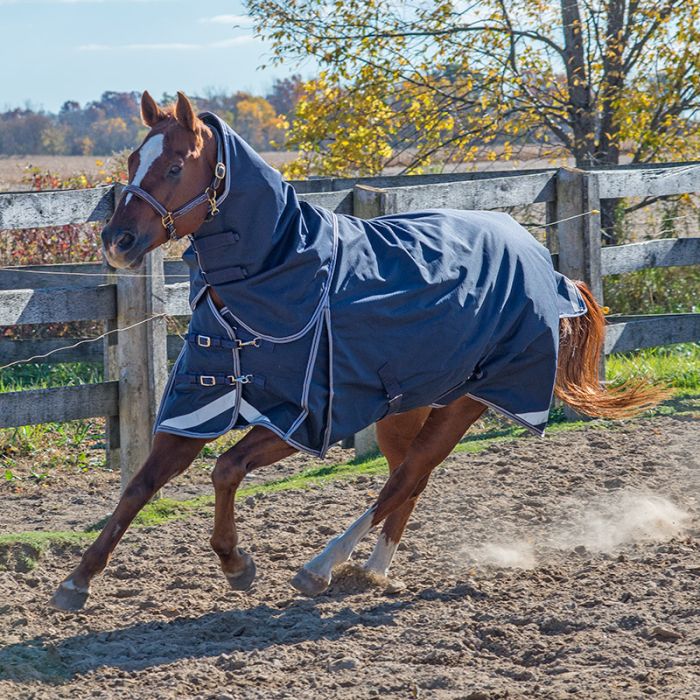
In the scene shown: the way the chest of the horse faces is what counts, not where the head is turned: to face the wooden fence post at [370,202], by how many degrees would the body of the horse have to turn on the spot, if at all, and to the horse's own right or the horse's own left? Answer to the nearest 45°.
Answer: approximately 135° to the horse's own right

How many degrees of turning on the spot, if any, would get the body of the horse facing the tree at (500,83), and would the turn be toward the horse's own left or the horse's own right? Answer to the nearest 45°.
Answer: approximately 135° to the horse's own right

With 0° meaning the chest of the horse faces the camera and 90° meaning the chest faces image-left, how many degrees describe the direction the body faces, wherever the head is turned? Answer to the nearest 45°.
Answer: approximately 45°
